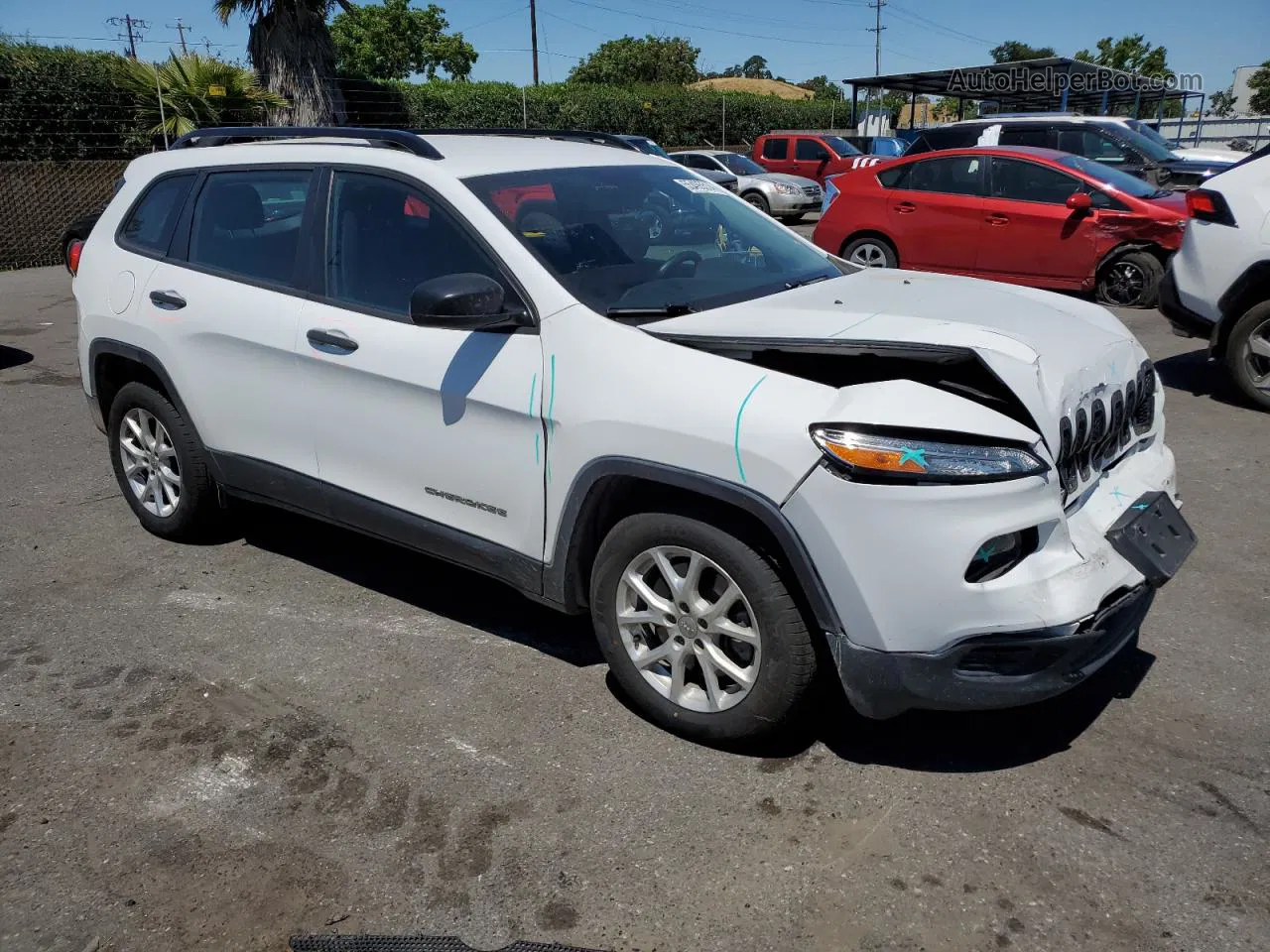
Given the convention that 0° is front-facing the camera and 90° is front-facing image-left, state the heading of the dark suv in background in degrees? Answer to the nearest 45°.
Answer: approximately 315°

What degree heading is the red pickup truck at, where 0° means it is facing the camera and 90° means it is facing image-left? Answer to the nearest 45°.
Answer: approximately 315°

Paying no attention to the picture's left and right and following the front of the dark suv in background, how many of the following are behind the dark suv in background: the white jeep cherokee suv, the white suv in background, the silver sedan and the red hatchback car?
1

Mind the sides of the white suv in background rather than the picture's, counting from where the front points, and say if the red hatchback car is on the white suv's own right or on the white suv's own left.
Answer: on the white suv's own left

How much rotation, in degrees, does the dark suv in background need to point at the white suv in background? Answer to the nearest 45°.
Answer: approximately 45° to its right
